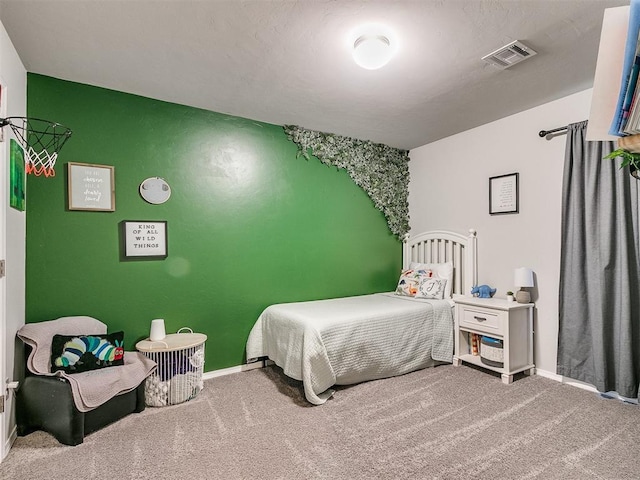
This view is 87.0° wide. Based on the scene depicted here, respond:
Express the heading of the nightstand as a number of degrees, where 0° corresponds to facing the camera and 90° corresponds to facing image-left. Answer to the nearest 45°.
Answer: approximately 45°

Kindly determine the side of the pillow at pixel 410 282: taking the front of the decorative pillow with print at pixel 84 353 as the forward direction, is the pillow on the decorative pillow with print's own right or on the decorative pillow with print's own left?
on the decorative pillow with print's own left

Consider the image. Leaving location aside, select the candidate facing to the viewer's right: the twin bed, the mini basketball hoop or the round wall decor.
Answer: the mini basketball hoop

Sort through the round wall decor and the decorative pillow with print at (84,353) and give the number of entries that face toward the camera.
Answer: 2

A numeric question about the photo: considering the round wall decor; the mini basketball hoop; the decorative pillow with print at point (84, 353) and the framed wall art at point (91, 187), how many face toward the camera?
3

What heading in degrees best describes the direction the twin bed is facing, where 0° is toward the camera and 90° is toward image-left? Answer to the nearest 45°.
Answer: approximately 45°

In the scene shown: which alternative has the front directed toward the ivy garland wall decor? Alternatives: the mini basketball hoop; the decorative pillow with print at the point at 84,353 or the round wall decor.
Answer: the mini basketball hoop

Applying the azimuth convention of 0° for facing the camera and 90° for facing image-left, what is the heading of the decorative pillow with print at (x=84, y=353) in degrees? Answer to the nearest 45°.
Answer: approximately 0°

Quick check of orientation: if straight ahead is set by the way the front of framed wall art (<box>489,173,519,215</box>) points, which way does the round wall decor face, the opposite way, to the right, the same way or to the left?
to the left

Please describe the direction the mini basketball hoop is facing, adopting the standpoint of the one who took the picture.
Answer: facing to the right of the viewer
